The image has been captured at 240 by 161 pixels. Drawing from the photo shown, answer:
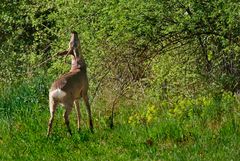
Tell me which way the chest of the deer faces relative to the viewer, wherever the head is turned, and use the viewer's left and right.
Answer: facing away from the viewer and to the right of the viewer
